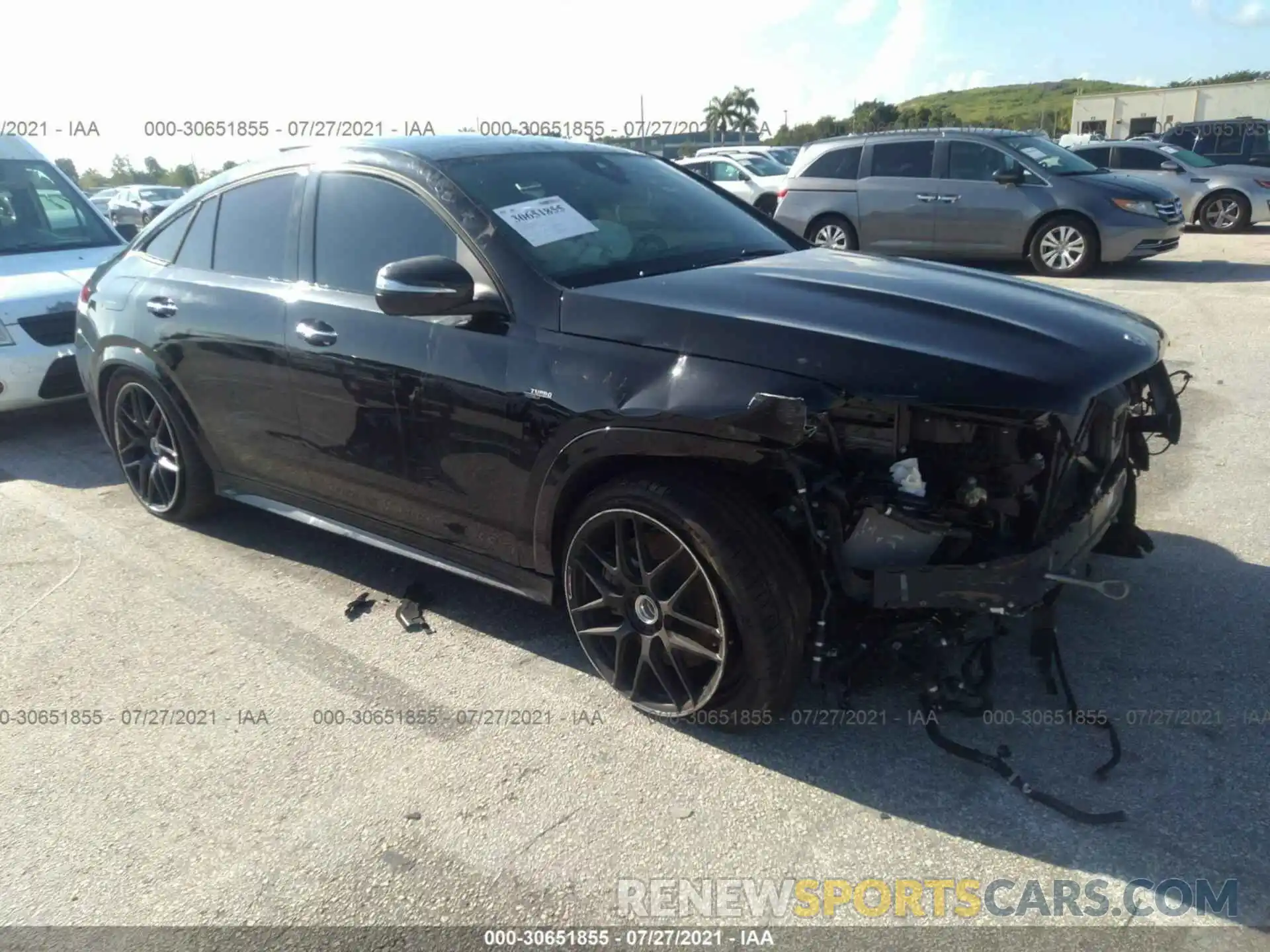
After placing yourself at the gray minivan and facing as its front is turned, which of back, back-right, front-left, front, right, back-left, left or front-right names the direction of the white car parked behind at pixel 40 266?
right

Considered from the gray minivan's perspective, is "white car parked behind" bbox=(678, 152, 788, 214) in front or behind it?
behind

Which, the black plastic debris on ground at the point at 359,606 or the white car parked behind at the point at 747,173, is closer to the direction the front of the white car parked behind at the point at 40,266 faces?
the black plastic debris on ground

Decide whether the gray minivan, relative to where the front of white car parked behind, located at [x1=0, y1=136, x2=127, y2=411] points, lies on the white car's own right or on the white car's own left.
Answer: on the white car's own left

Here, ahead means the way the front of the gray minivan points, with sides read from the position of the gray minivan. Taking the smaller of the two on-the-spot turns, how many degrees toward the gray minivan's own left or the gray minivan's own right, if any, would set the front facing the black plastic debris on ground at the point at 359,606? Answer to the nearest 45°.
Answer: approximately 45° to the gray minivan's own right

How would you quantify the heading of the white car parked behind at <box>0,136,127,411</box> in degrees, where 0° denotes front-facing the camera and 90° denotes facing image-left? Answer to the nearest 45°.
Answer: approximately 315°

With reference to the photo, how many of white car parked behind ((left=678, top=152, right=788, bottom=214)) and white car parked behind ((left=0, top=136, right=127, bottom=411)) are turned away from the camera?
0

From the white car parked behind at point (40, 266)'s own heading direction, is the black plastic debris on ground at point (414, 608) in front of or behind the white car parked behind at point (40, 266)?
in front

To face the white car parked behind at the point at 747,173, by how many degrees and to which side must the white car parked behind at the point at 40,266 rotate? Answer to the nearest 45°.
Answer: approximately 90° to its left

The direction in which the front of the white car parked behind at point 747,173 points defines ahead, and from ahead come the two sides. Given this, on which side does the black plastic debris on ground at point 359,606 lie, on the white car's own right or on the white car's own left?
on the white car's own right

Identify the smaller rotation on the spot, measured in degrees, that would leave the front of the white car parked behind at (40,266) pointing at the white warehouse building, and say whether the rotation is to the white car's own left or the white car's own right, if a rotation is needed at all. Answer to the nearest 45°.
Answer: approximately 90° to the white car's own left

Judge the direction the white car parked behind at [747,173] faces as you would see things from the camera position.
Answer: facing the viewer and to the right of the viewer

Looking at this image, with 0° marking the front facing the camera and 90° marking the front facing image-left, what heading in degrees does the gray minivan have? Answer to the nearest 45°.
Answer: approximately 315°
